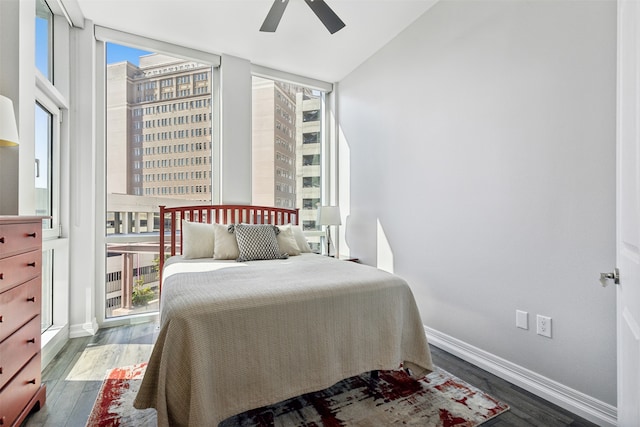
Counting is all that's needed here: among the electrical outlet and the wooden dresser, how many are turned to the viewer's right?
1

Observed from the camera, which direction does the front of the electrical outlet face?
facing the viewer and to the left of the viewer

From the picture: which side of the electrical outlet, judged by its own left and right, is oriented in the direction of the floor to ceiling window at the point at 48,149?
front

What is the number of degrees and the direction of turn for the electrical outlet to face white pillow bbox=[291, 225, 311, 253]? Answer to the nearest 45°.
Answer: approximately 45° to its right

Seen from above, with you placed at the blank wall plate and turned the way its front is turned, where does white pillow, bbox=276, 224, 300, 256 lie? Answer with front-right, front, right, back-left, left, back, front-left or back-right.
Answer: front-right

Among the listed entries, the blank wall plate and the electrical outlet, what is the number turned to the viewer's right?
0

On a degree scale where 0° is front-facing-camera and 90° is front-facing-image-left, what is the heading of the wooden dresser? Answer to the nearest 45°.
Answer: approximately 270°

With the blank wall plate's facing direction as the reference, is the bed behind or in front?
in front

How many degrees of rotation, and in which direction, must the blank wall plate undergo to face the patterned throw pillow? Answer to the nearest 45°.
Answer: approximately 45° to its right

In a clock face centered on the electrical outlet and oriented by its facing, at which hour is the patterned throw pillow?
The patterned throw pillow is roughly at 1 o'clock from the electrical outlet.

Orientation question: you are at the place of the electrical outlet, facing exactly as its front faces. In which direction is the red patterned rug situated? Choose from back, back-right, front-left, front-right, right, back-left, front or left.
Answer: front
